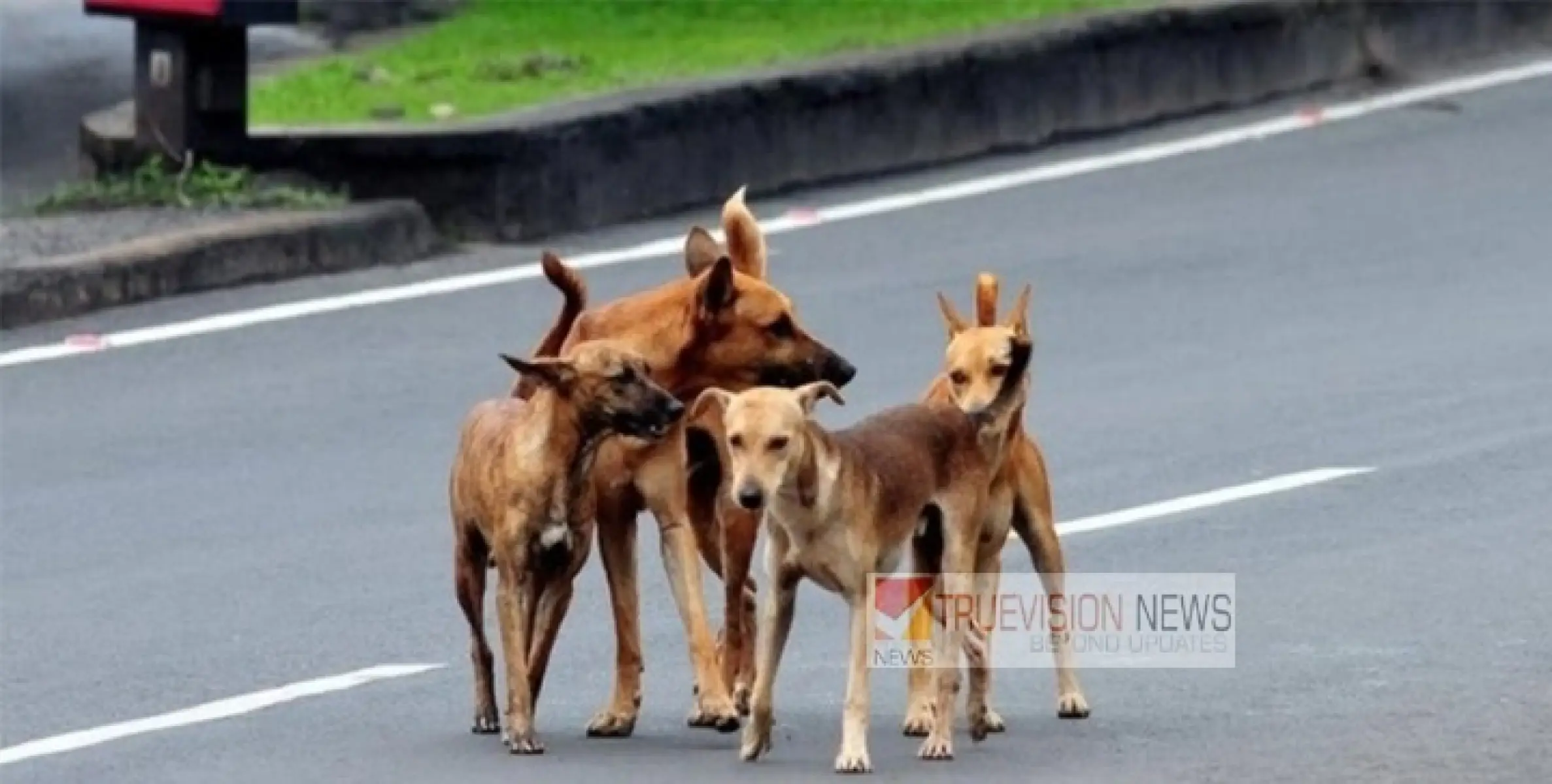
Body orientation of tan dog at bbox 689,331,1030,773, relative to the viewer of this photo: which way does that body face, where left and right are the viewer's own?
facing the viewer and to the left of the viewer

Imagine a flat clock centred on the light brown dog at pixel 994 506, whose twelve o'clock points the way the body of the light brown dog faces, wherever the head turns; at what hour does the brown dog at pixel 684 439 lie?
The brown dog is roughly at 3 o'clock from the light brown dog.

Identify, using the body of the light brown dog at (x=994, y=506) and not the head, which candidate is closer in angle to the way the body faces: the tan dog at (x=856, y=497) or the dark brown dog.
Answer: the tan dog

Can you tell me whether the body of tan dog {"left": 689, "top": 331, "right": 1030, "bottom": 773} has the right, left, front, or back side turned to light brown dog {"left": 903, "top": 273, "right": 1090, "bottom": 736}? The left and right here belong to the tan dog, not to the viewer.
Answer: back

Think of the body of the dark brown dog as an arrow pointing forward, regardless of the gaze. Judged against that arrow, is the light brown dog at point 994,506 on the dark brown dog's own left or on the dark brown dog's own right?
on the dark brown dog's own left

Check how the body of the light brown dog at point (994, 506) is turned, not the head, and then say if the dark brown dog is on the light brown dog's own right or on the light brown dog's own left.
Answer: on the light brown dog's own right

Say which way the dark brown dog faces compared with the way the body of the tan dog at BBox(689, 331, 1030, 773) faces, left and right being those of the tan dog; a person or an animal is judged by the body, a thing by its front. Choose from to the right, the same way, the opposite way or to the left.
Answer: to the left

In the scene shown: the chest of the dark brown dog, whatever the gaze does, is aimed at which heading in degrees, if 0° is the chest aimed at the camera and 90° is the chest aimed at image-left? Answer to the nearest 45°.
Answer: approximately 315°

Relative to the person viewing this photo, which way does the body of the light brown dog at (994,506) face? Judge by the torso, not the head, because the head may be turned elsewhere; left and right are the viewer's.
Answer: facing the viewer

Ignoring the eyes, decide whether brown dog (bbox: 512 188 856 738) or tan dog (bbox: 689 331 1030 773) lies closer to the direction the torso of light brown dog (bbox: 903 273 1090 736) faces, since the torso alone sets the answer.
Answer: the tan dog
